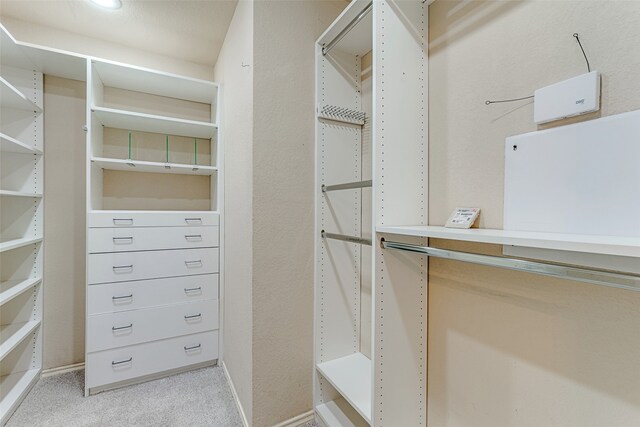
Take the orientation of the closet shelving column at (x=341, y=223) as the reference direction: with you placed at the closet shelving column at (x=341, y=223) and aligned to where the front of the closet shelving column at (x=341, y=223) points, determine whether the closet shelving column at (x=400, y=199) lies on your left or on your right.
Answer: on your left

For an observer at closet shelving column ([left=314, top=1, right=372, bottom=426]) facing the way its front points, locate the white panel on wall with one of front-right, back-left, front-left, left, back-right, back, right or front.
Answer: left

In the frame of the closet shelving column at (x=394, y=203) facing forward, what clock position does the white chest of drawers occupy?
The white chest of drawers is roughly at 2 o'clock from the closet shelving column.

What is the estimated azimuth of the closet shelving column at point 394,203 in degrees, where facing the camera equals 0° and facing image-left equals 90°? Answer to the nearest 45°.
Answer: approximately 45°

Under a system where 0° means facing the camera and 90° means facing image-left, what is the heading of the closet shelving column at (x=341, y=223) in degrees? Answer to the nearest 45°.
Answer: approximately 45°

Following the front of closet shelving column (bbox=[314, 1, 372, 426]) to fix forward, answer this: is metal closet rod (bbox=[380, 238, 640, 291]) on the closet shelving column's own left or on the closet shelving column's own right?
on the closet shelving column's own left

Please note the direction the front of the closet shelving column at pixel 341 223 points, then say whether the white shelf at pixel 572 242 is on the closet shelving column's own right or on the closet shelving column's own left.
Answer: on the closet shelving column's own left
